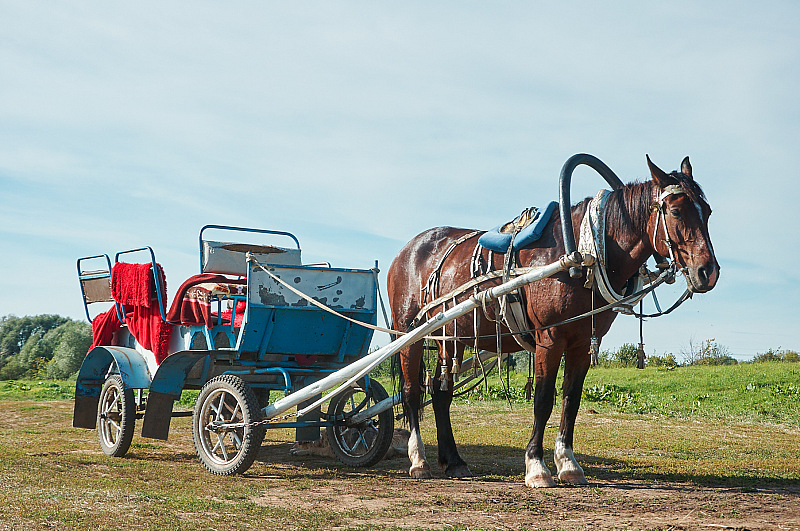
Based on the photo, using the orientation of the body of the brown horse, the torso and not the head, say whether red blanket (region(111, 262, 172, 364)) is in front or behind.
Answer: behind

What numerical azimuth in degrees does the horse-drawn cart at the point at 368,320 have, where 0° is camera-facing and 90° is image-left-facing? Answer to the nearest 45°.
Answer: approximately 315°

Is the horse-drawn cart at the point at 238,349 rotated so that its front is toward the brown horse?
yes

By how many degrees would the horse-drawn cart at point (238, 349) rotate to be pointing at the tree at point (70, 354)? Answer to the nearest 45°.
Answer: approximately 135° to its left

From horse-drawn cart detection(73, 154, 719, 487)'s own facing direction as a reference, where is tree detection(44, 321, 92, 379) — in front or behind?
behind

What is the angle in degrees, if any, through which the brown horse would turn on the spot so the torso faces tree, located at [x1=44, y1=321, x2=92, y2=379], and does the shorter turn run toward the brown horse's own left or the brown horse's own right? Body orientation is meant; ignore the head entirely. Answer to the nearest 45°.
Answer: approximately 180°

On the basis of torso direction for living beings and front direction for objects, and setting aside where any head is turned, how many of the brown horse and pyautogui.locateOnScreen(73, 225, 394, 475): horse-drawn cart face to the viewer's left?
0

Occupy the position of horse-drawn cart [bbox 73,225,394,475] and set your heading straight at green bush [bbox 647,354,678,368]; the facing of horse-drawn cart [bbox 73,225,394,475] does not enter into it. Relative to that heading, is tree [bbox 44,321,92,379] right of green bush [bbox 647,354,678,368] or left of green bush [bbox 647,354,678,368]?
left
